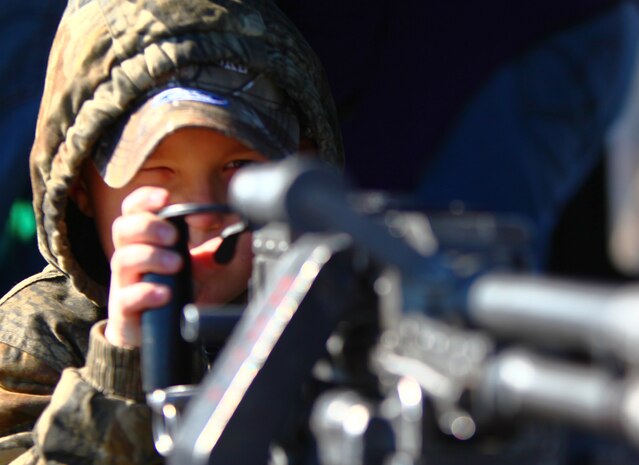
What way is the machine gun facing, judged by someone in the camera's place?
facing the viewer and to the right of the viewer
